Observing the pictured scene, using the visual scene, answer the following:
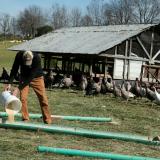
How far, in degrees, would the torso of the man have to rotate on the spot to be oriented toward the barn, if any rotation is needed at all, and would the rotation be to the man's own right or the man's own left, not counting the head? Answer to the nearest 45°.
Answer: approximately 180°

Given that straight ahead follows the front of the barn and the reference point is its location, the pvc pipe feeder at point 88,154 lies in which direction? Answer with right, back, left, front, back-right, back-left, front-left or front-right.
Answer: front-right

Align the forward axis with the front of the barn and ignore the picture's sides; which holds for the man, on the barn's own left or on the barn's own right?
on the barn's own right

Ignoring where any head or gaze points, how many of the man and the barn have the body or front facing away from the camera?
0

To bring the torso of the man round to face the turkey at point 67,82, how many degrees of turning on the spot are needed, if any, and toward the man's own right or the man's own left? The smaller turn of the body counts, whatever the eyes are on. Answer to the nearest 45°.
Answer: approximately 180°
